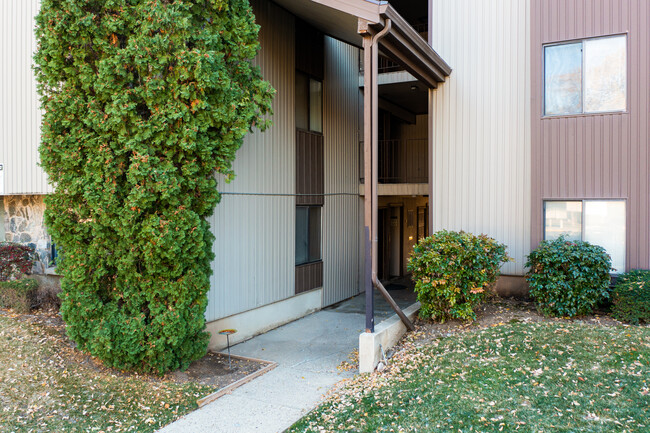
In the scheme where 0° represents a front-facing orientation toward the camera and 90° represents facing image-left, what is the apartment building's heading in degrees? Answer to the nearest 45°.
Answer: approximately 0°

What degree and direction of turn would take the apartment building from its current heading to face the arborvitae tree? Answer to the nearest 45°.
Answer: approximately 45° to its right

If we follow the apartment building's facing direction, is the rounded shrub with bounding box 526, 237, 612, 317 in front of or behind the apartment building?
in front

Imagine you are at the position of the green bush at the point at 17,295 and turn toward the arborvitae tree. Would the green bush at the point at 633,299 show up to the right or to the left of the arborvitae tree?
left
